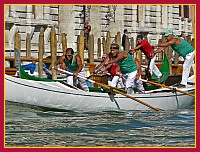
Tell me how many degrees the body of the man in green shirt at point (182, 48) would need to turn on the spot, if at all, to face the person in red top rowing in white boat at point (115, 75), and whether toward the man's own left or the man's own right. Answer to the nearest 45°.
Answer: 0° — they already face them

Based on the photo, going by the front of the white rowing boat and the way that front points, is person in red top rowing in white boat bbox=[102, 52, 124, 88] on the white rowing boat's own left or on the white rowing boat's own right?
on the white rowing boat's own right

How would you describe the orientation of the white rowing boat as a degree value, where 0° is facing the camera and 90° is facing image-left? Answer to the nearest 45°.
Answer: approximately 90°

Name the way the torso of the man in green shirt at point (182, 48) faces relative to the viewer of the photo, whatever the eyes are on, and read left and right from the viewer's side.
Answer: facing to the left of the viewer
